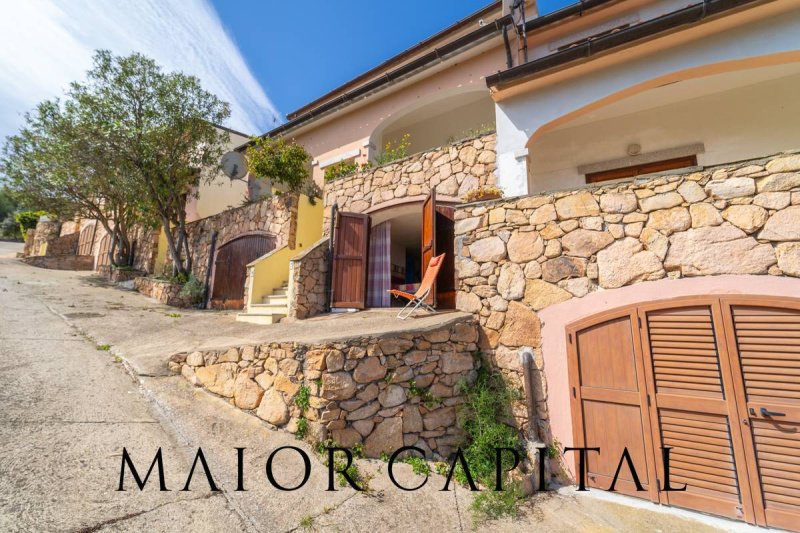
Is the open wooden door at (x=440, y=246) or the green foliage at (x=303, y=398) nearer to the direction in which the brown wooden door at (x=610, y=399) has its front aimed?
the green foliage

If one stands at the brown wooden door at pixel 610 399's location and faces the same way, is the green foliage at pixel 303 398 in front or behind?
in front

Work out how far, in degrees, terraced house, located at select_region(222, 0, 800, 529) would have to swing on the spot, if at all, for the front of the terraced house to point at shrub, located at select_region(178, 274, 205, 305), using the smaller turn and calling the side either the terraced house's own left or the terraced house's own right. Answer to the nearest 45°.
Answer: approximately 45° to the terraced house's own right

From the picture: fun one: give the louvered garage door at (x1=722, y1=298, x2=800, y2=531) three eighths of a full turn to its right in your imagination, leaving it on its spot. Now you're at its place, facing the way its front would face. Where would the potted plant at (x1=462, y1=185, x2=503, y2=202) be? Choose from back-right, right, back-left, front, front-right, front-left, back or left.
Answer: left

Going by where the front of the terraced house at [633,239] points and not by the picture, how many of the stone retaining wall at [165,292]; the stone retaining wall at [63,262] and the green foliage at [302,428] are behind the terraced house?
0

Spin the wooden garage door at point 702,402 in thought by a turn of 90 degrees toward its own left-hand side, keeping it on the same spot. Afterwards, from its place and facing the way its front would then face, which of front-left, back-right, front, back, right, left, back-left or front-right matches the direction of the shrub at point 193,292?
back-right

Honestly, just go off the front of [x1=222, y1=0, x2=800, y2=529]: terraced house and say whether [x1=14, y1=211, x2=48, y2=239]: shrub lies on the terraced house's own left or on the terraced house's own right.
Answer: on the terraced house's own right

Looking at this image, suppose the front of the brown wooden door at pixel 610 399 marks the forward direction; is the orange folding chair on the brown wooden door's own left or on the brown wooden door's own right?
on the brown wooden door's own right

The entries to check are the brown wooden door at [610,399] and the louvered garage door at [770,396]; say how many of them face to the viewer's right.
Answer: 0

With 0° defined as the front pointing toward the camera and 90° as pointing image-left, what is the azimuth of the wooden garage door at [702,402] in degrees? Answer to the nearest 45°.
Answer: approximately 45°

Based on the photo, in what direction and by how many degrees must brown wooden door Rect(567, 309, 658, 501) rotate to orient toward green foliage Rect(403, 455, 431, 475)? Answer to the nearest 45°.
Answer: approximately 90° to its right

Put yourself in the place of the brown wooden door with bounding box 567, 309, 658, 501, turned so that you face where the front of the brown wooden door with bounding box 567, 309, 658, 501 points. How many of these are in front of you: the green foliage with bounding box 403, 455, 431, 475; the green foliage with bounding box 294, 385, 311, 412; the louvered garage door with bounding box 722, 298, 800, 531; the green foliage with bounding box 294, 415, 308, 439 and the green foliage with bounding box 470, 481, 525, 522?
4

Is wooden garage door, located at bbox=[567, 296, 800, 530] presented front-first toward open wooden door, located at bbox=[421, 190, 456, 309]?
no
